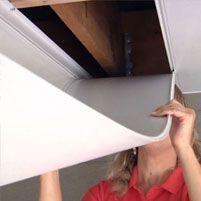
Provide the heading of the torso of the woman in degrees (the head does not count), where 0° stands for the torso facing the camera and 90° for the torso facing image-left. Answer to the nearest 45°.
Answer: approximately 0°
